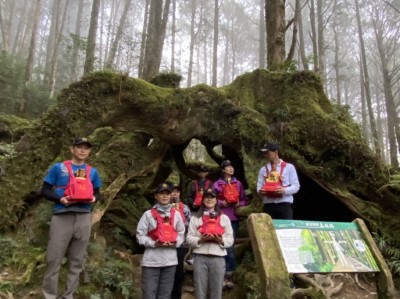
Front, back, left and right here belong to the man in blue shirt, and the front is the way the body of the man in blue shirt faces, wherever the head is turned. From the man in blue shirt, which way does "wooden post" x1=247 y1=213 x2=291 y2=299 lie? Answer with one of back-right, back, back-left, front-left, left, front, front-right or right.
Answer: front-left

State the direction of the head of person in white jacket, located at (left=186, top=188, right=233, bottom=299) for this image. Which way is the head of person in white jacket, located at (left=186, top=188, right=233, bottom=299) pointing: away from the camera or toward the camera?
toward the camera

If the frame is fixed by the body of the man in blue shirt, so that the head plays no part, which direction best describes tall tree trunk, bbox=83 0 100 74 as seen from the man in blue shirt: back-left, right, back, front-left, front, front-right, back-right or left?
back

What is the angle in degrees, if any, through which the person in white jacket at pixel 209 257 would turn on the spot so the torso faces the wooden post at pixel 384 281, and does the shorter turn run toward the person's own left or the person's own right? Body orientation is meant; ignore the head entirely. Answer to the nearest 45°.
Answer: approximately 90° to the person's own left

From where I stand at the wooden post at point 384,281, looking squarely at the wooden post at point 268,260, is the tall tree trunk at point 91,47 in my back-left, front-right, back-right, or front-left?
front-right

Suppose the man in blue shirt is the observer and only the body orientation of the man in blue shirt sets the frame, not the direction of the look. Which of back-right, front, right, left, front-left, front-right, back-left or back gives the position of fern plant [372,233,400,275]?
left

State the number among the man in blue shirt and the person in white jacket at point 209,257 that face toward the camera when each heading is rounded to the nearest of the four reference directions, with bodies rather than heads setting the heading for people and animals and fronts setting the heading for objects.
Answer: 2

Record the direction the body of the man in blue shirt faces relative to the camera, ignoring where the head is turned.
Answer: toward the camera

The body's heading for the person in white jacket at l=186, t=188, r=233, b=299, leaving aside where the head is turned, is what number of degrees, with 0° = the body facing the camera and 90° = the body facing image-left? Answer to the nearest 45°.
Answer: approximately 0°

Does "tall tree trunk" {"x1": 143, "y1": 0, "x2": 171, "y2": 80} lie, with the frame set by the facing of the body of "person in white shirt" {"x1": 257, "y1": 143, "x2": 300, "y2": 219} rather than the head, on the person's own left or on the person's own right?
on the person's own right

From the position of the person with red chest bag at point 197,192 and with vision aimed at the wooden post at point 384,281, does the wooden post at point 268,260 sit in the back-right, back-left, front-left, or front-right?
front-right

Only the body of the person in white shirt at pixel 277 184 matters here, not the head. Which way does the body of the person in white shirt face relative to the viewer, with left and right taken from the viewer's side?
facing the viewer and to the left of the viewer

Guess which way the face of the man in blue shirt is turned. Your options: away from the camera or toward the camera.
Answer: toward the camera

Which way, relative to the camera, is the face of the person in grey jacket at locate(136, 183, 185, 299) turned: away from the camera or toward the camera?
toward the camera
